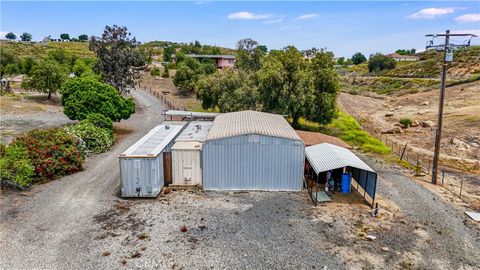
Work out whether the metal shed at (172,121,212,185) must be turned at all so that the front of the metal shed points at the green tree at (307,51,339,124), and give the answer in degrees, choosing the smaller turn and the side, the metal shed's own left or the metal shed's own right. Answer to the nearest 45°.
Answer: approximately 135° to the metal shed's own left

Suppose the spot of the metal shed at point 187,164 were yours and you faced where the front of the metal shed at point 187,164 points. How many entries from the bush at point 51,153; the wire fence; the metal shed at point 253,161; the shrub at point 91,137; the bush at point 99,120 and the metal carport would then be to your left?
3

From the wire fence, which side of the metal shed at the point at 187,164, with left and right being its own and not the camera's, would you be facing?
left

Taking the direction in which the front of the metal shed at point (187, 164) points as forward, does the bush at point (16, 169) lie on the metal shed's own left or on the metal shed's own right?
on the metal shed's own right

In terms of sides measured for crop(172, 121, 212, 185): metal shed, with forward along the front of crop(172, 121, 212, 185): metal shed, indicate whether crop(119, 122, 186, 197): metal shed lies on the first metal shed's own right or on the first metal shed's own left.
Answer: on the first metal shed's own right

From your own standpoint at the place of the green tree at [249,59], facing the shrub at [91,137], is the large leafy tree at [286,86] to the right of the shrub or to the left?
left

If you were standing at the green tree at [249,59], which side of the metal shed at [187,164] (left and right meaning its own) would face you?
back

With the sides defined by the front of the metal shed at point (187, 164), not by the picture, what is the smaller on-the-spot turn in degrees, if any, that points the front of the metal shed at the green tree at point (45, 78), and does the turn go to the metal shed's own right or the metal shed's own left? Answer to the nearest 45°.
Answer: approximately 135° to the metal shed's own right

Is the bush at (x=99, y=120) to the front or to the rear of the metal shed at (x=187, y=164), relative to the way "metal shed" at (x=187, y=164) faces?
to the rear

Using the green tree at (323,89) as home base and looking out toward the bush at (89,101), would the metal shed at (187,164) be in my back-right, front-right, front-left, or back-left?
front-left

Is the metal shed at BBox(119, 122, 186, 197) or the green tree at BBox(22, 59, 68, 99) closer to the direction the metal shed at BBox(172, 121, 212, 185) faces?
the metal shed

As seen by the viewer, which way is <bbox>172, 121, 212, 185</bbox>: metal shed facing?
toward the camera

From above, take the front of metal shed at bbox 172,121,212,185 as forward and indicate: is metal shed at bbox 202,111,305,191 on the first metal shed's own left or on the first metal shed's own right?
on the first metal shed's own left

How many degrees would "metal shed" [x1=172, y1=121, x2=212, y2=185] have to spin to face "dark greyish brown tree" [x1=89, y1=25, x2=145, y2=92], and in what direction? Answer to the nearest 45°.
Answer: approximately 180°

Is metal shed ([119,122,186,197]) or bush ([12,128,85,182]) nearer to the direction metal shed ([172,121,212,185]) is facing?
the metal shed
